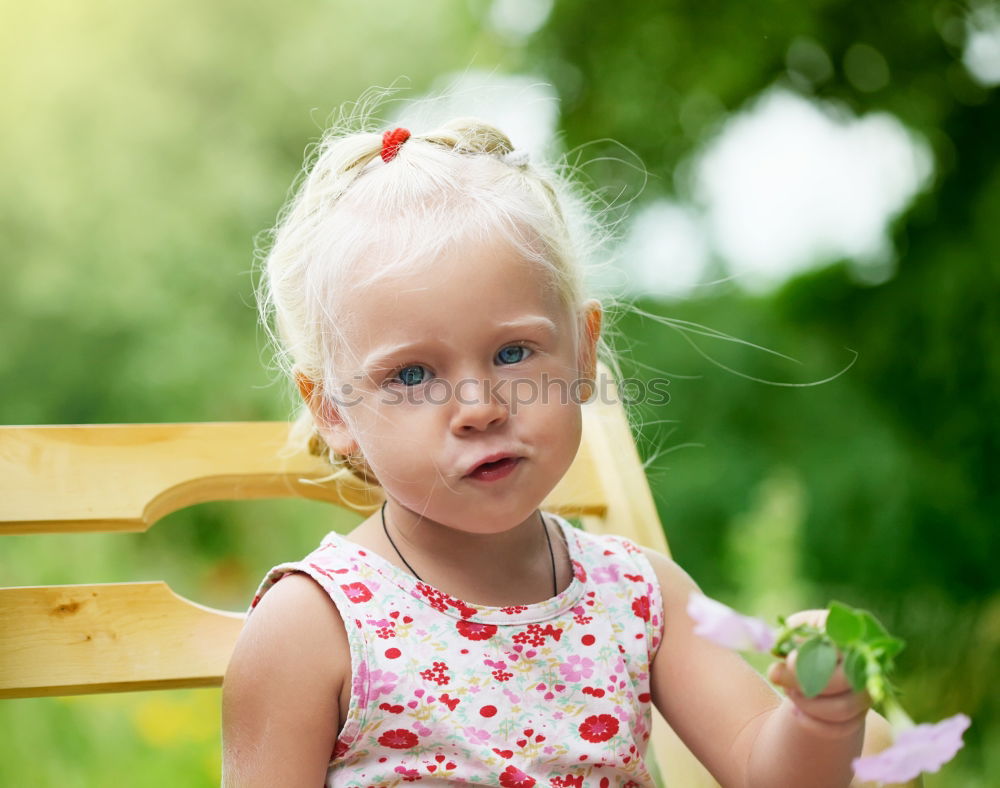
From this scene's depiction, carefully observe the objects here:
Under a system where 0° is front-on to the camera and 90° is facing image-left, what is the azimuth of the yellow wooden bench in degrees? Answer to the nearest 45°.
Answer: approximately 0°

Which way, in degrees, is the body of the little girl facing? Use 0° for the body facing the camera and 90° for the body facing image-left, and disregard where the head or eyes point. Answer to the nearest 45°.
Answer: approximately 0°
